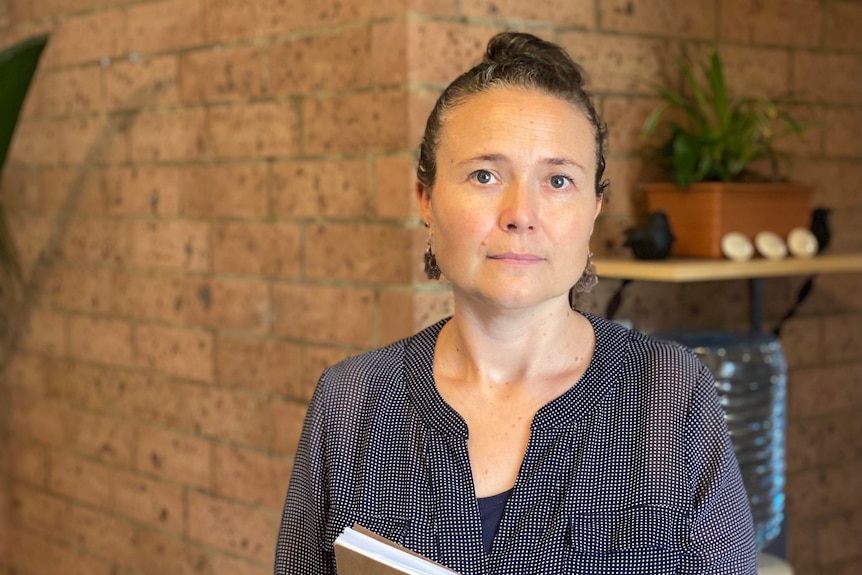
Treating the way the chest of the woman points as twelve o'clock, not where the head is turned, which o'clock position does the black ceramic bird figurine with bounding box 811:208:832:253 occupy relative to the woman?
The black ceramic bird figurine is roughly at 7 o'clock from the woman.

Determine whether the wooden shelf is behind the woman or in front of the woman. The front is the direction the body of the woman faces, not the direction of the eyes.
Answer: behind

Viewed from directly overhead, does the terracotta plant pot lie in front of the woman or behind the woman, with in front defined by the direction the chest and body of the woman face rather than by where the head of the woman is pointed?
behind

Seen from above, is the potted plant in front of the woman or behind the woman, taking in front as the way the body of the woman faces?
behind

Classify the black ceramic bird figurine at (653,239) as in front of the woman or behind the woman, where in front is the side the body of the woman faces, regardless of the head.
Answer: behind

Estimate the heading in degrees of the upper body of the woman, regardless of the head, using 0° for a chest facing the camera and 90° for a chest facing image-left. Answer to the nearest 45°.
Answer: approximately 0°
